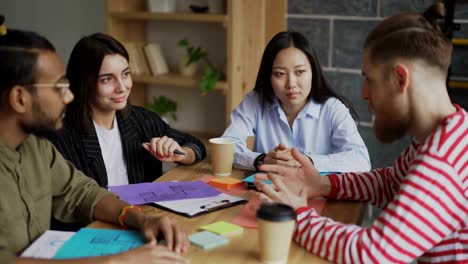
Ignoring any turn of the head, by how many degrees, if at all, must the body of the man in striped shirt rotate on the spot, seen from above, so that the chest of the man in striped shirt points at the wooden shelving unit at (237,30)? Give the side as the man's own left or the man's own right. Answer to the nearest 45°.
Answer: approximately 90° to the man's own right

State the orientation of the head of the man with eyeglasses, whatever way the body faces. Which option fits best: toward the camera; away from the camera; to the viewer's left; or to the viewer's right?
to the viewer's right

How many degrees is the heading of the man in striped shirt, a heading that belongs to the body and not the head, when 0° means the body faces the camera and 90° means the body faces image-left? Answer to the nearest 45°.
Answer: approximately 90°

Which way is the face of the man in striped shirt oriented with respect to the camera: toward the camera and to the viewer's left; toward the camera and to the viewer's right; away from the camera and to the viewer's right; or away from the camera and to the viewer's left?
away from the camera and to the viewer's left

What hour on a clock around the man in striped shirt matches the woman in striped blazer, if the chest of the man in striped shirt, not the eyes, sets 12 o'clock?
The woman in striped blazer is roughly at 1 o'clock from the man in striped shirt.

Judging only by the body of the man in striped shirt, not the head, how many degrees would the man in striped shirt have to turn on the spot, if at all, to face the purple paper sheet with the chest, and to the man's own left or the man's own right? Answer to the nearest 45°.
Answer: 0° — they already face it

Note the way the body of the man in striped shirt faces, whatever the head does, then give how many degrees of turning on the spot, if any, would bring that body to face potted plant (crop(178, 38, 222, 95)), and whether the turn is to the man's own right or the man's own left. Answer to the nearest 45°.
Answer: approximately 45° to the man's own right

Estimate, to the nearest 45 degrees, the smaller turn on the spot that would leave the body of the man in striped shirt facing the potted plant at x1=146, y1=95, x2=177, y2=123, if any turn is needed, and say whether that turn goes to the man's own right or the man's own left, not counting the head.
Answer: approximately 45° to the man's own right
